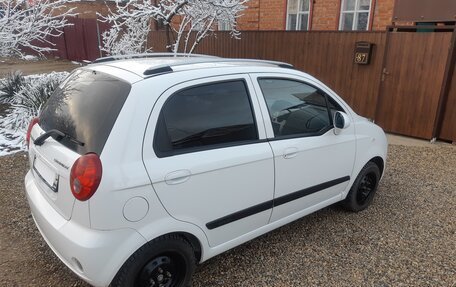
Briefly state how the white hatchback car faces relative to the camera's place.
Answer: facing away from the viewer and to the right of the viewer

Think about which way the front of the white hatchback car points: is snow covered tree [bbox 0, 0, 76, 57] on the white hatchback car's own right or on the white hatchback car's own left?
on the white hatchback car's own left

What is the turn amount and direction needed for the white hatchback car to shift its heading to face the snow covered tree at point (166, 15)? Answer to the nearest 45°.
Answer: approximately 45° to its left
